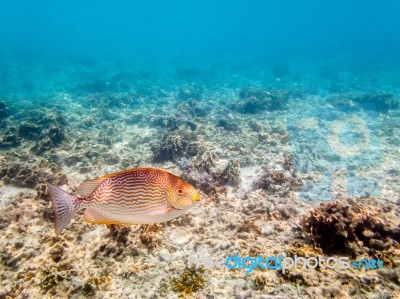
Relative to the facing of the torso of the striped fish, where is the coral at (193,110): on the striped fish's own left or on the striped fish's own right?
on the striped fish's own left

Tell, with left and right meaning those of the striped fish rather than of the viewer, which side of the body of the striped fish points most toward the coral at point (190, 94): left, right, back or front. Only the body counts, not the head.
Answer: left

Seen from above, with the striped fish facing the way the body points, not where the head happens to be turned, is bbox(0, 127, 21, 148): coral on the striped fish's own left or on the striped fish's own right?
on the striped fish's own left

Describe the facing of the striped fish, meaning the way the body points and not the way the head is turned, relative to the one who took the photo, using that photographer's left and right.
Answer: facing to the right of the viewer

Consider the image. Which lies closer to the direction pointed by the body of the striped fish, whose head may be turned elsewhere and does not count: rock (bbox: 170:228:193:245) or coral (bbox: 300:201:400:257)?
the coral

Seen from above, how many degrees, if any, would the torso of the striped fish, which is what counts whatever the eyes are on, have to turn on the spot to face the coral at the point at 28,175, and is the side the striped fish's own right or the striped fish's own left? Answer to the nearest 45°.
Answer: approximately 135° to the striped fish's own left

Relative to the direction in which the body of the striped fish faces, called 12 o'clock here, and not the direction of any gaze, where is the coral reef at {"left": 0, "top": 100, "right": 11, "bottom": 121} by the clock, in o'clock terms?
The coral reef is roughly at 8 o'clock from the striped fish.
